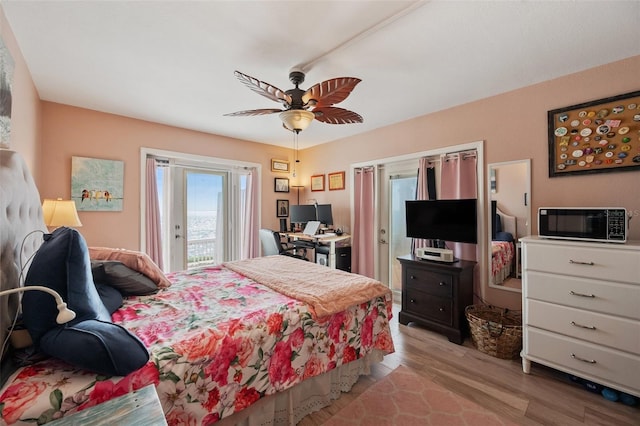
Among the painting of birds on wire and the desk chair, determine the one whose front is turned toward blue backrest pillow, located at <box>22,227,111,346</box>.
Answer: the painting of birds on wire

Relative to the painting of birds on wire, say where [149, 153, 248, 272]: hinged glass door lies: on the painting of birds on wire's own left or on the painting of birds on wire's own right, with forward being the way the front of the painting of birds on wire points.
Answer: on the painting of birds on wire's own left

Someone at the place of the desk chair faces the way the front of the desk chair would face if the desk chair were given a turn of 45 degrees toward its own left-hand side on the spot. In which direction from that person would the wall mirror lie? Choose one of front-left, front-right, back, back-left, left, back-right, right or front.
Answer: back-right

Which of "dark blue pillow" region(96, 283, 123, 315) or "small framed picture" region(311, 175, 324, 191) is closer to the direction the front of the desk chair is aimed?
the small framed picture

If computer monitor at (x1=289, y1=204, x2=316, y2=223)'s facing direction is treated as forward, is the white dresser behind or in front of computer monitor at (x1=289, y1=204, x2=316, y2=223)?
in front

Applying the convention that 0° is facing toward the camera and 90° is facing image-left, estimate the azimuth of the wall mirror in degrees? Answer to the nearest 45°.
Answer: approximately 45°

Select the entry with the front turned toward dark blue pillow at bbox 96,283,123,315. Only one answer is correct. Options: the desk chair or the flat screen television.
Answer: the flat screen television

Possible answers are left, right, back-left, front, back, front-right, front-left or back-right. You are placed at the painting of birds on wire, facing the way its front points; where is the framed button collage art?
front-left

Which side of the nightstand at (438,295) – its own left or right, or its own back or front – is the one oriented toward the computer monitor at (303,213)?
right

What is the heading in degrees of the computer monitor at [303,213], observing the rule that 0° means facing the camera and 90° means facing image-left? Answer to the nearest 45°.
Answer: approximately 0°

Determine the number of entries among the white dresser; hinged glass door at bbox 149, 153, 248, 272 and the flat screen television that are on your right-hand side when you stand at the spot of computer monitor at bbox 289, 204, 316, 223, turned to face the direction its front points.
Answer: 1

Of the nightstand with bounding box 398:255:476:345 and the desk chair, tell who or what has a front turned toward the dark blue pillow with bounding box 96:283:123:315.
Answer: the nightstand

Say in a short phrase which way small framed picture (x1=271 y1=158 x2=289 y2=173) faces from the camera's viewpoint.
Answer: facing the viewer and to the right of the viewer

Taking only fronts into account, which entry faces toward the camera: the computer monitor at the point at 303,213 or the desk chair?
the computer monitor

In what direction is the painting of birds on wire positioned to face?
toward the camera

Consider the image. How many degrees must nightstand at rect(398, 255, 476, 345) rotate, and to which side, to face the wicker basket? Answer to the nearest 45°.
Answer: approximately 90° to its left

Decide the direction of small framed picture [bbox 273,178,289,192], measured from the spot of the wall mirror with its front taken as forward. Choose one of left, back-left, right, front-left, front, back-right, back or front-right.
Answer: front-right

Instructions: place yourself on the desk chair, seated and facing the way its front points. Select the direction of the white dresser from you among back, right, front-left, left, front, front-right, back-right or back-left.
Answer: right

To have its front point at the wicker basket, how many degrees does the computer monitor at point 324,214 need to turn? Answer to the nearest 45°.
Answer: approximately 90° to its left

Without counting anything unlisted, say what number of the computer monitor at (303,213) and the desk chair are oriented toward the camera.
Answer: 1
